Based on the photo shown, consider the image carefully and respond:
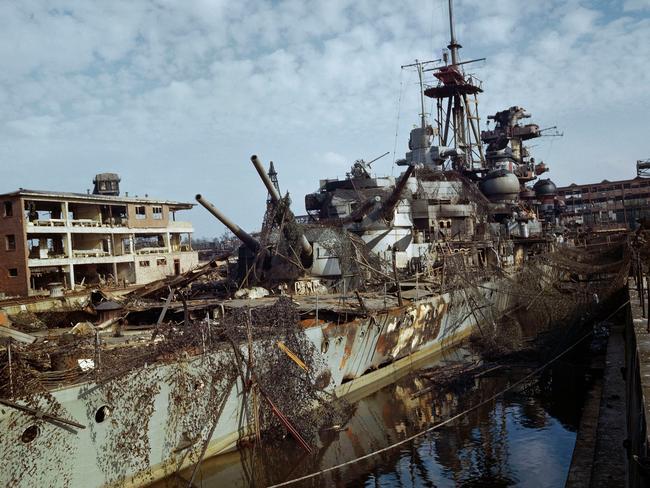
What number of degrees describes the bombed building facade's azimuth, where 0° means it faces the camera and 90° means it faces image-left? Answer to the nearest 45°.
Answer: approximately 315°
